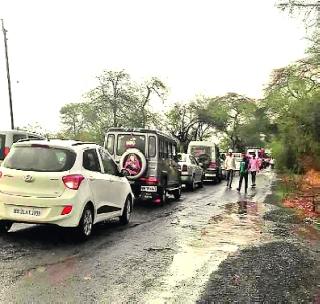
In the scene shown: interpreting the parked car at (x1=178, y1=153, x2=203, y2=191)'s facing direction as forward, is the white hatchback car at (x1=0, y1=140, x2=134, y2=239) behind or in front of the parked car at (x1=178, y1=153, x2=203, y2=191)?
behind

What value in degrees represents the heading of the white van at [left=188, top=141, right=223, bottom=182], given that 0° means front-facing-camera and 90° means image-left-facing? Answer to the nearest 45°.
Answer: approximately 180°

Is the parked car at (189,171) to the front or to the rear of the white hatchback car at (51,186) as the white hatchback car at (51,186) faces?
to the front

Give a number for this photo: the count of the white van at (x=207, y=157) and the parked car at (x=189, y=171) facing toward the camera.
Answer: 0

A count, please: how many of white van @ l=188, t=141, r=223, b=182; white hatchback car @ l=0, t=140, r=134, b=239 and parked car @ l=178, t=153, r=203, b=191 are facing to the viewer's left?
0

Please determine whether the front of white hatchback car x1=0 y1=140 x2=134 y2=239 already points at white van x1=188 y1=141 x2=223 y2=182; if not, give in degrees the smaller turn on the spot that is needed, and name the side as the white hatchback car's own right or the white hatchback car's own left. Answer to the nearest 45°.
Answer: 0° — it already faces it

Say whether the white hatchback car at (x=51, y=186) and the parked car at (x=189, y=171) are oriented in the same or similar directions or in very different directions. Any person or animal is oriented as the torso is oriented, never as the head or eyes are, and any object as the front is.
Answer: same or similar directions

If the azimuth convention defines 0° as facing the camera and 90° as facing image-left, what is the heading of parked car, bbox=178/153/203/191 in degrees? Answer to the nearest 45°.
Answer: approximately 225°

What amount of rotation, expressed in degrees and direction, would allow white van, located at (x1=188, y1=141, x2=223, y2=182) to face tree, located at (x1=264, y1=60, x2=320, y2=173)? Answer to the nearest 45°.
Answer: approximately 45° to its right

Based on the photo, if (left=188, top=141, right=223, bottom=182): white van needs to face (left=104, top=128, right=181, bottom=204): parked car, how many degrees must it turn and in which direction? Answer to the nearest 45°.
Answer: approximately 180°

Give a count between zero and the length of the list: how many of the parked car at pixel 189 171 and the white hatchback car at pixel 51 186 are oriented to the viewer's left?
0

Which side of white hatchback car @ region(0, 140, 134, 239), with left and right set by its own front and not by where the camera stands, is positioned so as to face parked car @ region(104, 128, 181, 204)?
front

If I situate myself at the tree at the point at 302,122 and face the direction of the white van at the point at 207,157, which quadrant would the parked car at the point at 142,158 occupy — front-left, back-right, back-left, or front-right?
front-left

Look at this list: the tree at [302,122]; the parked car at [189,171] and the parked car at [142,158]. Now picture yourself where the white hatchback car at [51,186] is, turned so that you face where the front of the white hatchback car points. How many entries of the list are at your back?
0
